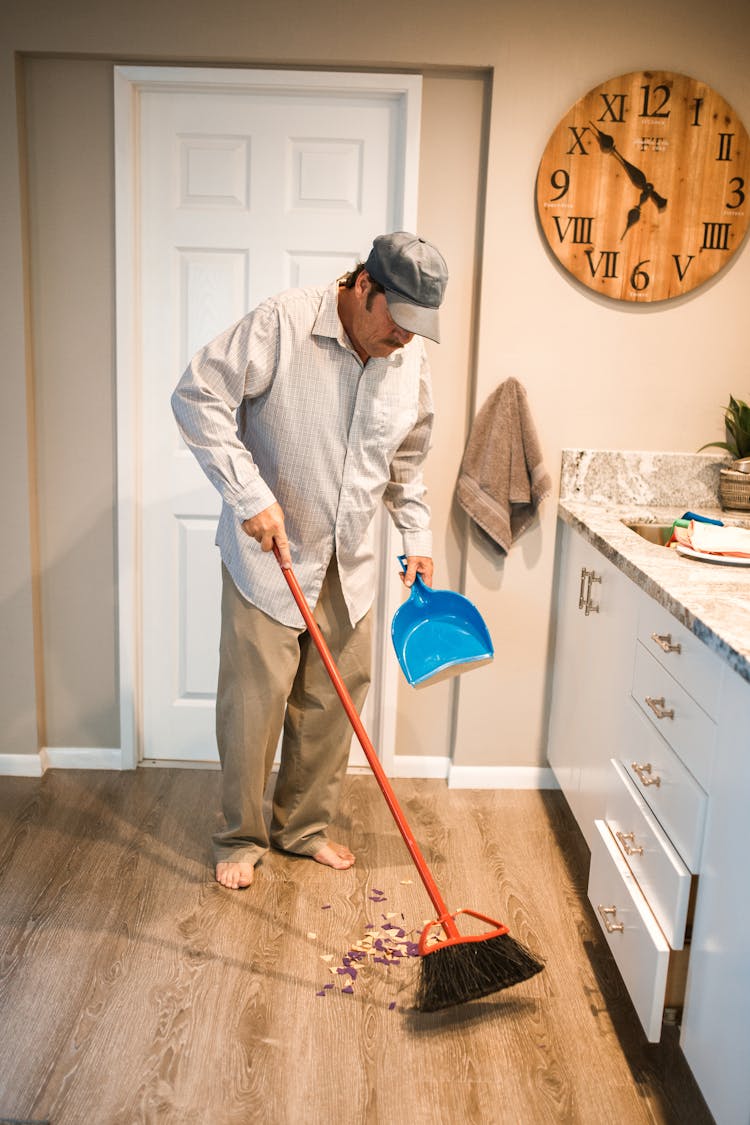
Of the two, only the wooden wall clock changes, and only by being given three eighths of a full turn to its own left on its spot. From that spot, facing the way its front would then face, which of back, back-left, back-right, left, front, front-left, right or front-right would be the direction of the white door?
back-left

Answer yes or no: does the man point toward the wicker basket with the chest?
no

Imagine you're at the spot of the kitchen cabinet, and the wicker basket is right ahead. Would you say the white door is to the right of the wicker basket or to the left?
left

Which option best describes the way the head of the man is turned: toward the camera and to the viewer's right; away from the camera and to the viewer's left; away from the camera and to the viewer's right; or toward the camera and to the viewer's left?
toward the camera and to the viewer's right

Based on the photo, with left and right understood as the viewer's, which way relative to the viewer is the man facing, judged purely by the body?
facing the viewer and to the right of the viewer

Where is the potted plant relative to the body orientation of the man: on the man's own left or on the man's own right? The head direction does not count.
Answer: on the man's own left

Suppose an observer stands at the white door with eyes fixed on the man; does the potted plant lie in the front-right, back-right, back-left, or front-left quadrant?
front-left

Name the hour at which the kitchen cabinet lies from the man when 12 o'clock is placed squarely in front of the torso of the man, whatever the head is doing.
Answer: The kitchen cabinet is roughly at 12 o'clock from the man.

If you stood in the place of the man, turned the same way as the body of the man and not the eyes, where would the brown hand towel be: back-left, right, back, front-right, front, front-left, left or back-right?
left

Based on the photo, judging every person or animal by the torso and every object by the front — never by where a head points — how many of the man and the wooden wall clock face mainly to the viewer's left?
0

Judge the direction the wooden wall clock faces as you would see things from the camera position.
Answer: facing the viewer

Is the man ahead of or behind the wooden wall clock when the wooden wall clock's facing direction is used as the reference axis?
ahead
